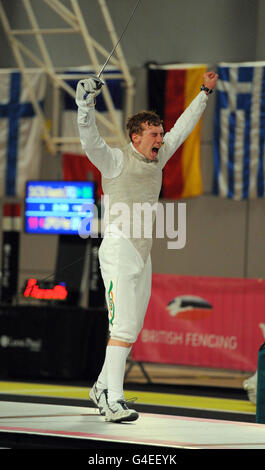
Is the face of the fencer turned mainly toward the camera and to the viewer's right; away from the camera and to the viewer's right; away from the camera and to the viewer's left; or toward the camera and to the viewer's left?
toward the camera and to the viewer's right

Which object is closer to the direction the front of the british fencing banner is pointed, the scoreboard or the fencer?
the fencer

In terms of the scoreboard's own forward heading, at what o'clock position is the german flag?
The german flag is roughly at 8 o'clock from the scoreboard.

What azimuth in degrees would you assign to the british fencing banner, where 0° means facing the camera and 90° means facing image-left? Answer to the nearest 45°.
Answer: approximately 0°

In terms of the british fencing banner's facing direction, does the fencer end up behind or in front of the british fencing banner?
in front

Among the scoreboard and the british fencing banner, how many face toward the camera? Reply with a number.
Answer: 2

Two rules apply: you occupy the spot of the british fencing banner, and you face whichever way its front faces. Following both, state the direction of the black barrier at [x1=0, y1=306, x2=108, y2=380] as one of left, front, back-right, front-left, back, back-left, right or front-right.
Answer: right

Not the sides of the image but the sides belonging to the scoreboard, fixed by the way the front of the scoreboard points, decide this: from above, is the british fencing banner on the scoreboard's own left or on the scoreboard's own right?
on the scoreboard's own left
